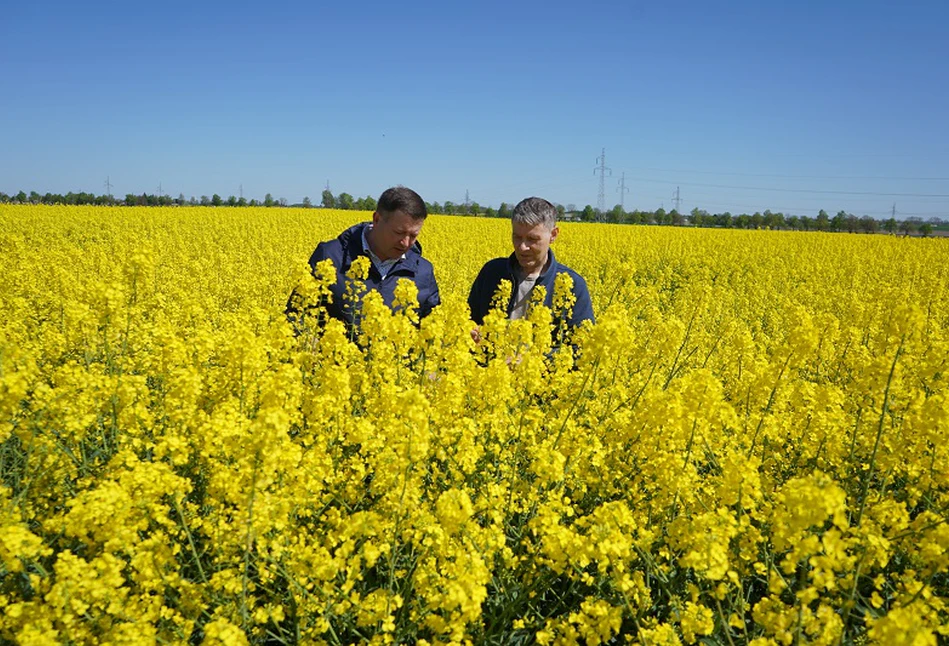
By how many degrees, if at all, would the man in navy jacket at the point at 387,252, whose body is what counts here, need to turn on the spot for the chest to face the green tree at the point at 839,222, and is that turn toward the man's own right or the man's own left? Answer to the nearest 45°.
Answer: approximately 90° to the man's own left

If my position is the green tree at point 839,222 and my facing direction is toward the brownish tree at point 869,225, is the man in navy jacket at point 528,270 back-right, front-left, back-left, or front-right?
back-right

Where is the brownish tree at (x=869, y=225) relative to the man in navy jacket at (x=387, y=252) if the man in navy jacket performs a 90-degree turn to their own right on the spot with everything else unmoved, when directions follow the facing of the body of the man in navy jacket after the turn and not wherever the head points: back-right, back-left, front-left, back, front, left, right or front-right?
back

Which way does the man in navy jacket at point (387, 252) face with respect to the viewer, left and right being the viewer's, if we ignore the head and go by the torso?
facing the viewer and to the right of the viewer

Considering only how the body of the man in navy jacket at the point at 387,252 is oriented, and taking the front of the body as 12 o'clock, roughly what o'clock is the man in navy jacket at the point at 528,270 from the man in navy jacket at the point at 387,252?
the man in navy jacket at the point at 528,270 is roughly at 11 o'clock from the man in navy jacket at the point at 387,252.
